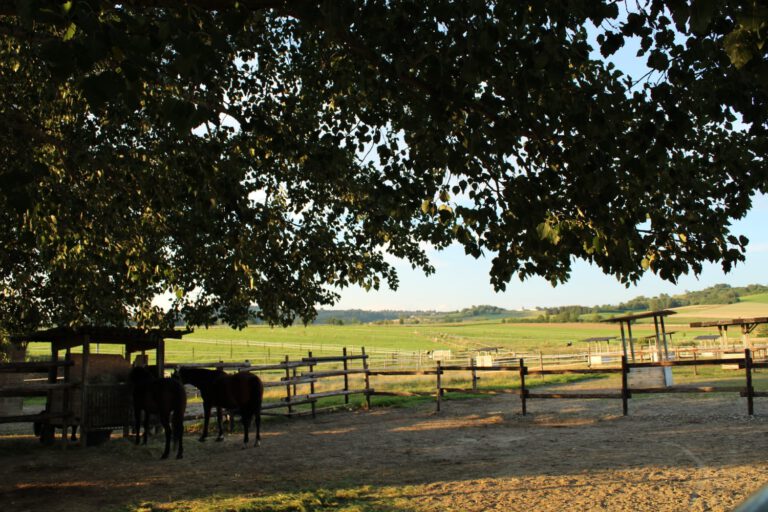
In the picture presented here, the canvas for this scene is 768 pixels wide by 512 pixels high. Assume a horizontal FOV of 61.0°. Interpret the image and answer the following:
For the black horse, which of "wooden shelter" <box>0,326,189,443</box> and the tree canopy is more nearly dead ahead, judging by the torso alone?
the wooden shelter

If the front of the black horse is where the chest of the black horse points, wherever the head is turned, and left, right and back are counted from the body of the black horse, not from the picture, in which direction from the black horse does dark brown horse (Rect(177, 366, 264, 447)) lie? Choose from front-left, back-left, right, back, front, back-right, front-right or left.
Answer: right

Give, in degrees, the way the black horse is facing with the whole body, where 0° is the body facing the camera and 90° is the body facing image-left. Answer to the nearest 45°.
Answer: approximately 135°

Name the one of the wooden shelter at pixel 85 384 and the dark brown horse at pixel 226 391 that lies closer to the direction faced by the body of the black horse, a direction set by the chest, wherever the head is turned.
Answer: the wooden shelter

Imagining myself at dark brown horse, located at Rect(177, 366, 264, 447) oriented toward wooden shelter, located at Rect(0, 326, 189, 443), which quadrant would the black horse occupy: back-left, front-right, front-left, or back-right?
front-left

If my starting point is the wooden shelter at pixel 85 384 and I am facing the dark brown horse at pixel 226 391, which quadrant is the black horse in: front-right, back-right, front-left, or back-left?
front-right

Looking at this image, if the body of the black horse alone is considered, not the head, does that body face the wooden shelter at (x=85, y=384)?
yes
